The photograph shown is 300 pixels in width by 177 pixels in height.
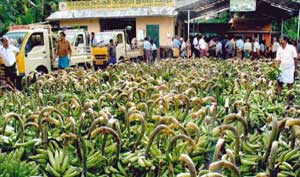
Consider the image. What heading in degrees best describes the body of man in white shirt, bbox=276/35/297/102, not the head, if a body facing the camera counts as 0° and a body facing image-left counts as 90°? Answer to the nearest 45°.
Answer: approximately 45°

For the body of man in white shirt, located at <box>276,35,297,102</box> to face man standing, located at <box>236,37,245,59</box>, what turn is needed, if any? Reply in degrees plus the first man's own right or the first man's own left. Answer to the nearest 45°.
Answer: approximately 135° to the first man's own right

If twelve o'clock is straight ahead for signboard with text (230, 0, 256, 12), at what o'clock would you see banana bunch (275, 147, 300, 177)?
The banana bunch is roughly at 12 o'clock from the signboard with text.

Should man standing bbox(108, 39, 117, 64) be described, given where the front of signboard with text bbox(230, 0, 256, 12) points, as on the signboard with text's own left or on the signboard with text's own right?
on the signboard with text's own right

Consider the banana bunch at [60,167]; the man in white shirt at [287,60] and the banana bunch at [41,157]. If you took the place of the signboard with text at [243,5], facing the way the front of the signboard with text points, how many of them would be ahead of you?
3

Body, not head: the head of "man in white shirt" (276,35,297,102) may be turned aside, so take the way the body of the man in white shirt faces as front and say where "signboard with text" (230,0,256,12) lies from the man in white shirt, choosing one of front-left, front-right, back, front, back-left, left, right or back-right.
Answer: back-right

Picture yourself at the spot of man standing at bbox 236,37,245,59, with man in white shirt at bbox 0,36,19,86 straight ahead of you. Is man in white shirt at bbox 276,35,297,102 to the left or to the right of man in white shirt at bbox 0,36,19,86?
left

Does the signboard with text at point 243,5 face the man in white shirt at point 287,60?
yes

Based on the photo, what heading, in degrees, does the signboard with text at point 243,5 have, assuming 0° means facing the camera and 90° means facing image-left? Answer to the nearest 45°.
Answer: approximately 0°
